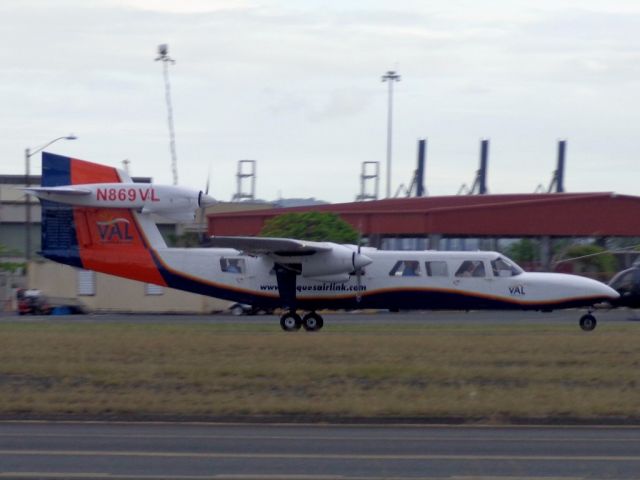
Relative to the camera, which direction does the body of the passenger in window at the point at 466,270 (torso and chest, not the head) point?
to the viewer's right

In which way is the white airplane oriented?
to the viewer's right

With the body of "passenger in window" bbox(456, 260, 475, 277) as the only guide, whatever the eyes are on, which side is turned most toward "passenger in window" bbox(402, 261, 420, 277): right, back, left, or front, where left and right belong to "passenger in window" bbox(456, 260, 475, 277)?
back

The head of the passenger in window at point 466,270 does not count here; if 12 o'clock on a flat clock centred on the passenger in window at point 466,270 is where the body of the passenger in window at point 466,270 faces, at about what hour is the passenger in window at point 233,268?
the passenger in window at point 233,268 is roughly at 6 o'clock from the passenger in window at point 466,270.
